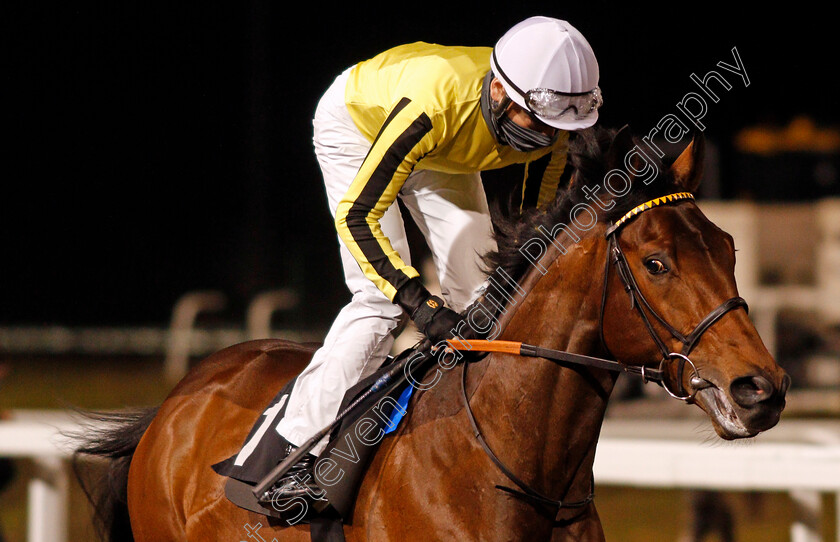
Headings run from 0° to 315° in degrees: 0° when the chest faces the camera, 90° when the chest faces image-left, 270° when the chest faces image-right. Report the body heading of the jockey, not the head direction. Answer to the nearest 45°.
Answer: approximately 315°
